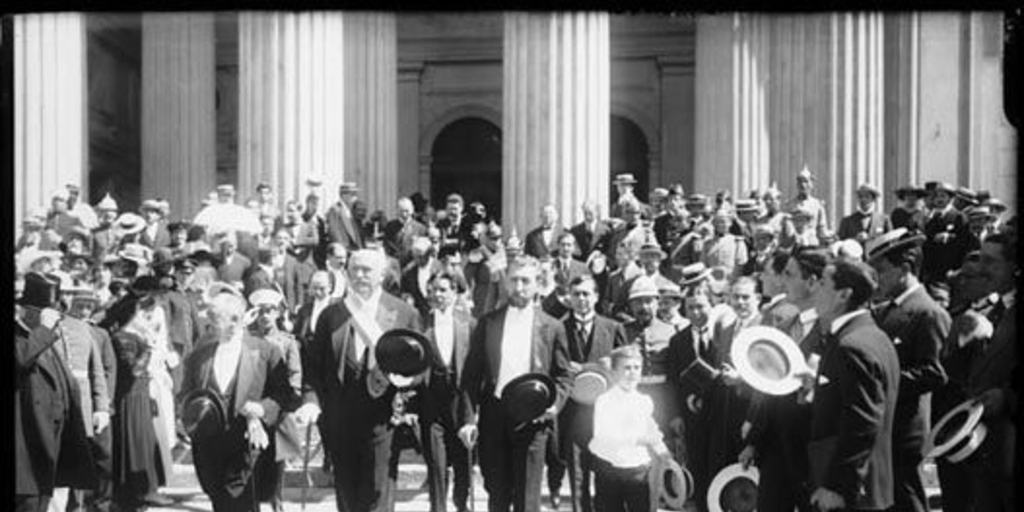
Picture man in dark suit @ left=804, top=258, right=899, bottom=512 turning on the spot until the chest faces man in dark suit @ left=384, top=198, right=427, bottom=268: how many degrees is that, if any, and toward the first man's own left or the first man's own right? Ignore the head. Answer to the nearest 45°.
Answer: approximately 45° to the first man's own right

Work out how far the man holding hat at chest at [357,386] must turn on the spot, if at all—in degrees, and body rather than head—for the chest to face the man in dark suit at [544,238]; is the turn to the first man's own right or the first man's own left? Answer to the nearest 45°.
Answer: approximately 180°

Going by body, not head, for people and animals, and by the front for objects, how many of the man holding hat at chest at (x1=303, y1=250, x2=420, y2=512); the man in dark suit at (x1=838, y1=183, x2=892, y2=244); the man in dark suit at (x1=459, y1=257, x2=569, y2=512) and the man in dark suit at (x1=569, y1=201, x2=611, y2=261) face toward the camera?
4

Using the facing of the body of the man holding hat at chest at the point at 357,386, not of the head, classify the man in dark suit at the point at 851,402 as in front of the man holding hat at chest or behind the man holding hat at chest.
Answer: in front

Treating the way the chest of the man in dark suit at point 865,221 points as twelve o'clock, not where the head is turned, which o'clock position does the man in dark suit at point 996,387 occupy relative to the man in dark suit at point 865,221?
the man in dark suit at point 996,387 is roughly at 12 o'clock from the man in dark suit at point 865,221.

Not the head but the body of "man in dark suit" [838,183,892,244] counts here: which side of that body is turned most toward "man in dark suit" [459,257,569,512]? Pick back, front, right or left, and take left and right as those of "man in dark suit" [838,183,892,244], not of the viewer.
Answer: front

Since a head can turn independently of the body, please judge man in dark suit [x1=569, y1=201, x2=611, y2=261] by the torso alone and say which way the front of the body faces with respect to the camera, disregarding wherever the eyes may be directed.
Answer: toward the camera

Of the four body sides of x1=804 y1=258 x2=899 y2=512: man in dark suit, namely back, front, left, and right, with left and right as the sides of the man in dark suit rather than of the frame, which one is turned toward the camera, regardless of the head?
left

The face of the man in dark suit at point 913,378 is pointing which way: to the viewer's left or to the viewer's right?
to the viewer's left

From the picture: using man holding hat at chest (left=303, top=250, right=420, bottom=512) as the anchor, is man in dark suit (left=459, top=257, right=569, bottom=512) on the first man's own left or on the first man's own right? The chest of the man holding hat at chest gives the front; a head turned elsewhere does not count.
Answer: on the first man's own left

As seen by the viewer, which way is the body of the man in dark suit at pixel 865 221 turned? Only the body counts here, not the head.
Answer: toward the camera

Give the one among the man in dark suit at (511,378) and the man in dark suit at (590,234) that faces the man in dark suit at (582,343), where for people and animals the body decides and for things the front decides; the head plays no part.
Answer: the man in dark suit at (590,234)

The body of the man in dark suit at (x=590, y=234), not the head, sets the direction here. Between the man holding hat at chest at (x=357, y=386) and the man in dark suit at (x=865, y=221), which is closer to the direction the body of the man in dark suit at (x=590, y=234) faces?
the man holding hat at chest

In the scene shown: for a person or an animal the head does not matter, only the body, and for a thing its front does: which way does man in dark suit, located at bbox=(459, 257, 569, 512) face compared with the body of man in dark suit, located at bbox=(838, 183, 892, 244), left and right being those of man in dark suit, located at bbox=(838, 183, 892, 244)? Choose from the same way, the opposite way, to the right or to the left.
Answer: the same way

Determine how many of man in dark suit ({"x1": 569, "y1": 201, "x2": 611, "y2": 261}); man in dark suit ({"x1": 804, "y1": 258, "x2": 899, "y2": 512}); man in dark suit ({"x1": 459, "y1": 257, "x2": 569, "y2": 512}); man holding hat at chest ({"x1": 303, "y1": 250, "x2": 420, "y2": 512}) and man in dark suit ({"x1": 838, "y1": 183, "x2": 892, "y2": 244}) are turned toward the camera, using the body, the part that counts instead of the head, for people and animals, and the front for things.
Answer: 4

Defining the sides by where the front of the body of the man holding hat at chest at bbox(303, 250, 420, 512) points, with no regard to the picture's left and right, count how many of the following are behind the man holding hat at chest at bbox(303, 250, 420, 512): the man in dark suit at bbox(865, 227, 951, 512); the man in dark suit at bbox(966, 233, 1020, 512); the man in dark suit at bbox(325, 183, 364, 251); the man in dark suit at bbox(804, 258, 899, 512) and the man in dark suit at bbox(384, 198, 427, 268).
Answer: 2

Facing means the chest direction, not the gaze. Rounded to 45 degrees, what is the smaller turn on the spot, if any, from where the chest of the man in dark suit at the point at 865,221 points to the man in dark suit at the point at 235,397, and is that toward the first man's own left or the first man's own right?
approximately 45° to the first man's own right

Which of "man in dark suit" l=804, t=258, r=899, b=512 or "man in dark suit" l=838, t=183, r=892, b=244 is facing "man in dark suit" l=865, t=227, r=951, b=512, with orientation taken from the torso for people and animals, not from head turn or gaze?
"man in dark suit" l=838, t=183, r=892, b=244

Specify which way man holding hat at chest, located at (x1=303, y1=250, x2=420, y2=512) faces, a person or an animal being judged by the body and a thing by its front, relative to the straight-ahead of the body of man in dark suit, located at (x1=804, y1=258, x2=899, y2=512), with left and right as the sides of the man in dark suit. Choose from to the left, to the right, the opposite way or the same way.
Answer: to the left

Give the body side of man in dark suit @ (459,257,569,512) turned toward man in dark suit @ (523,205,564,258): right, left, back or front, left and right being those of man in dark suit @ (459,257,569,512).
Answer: back
